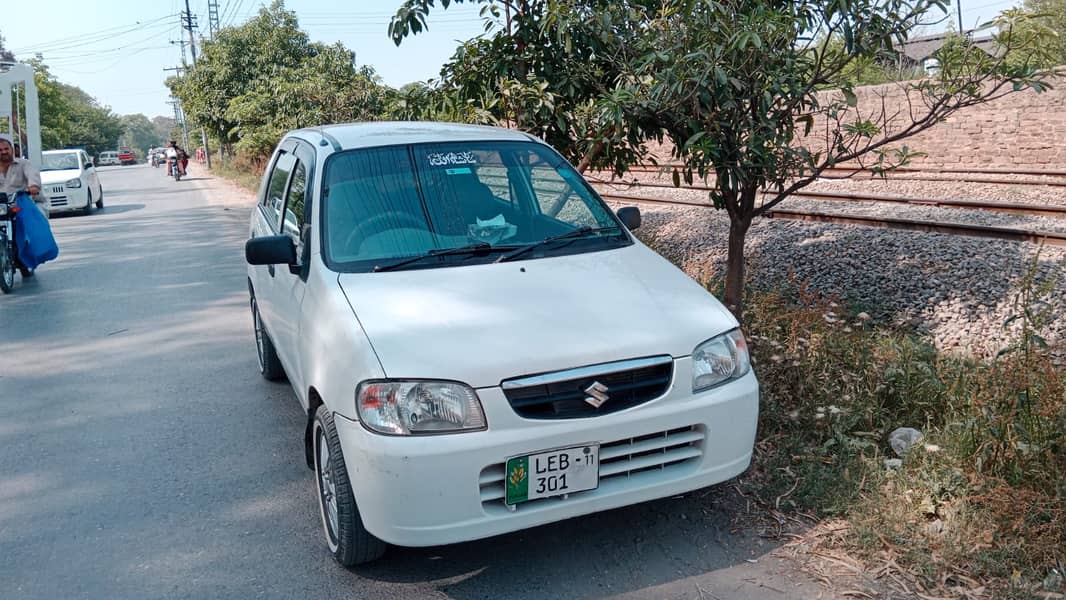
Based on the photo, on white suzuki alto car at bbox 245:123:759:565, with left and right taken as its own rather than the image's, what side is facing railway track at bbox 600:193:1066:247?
left

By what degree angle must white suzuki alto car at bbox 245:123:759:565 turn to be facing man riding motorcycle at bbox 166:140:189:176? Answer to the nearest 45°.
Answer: approximately 135° to its left

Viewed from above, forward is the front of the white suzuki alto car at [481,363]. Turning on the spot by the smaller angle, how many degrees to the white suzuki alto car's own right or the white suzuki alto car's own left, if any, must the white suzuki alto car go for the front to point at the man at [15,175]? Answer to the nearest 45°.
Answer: approximately 180°

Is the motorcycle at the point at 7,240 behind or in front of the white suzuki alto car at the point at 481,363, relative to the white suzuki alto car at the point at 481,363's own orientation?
behind

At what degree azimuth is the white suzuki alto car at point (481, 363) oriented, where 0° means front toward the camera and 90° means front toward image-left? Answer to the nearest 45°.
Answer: approximately 315°

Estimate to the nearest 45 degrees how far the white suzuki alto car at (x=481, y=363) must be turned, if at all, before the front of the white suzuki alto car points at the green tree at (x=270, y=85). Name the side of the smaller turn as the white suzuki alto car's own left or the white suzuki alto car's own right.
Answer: approximately 135° to the white suzuki alto car's own left

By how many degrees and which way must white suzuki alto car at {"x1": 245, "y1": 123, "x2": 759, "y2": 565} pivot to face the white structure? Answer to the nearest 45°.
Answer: approximately 180°
